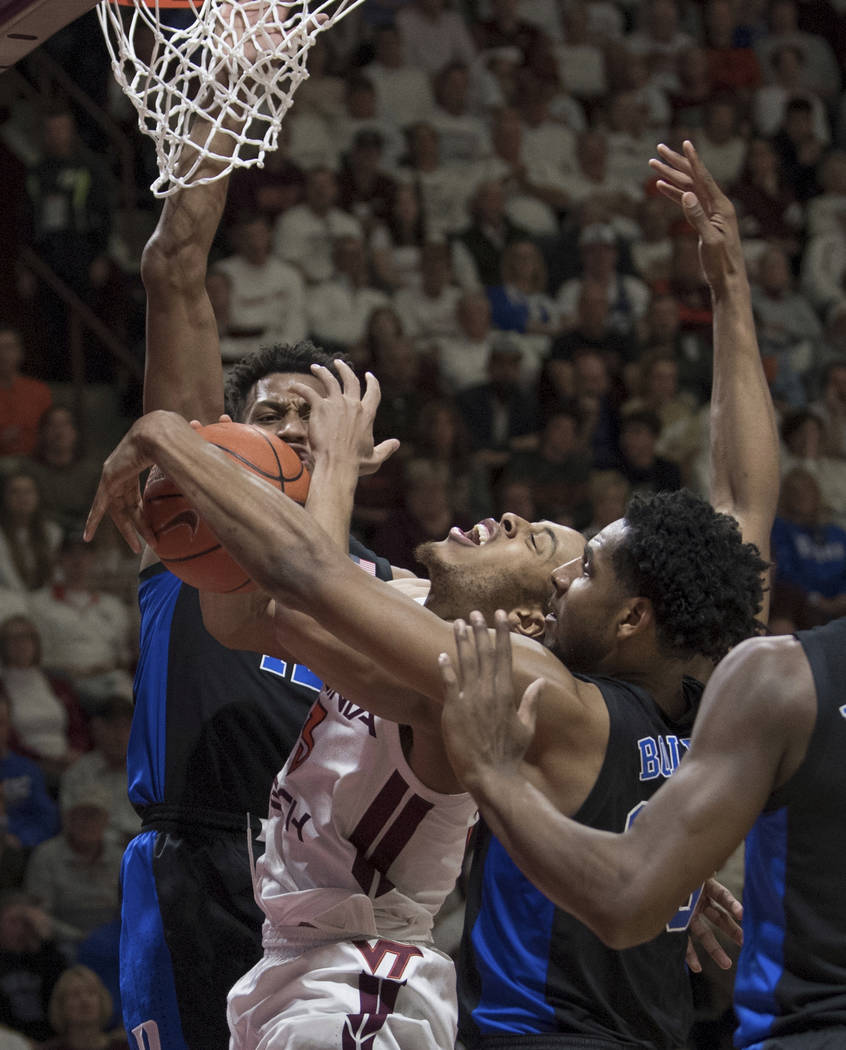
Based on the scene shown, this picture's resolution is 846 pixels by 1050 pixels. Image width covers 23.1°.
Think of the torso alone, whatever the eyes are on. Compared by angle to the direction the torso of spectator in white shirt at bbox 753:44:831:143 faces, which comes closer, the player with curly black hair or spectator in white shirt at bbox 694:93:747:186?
the player with curly black hair

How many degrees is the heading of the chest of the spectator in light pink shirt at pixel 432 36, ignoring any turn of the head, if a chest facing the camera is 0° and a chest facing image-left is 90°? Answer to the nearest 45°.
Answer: approximately 0°

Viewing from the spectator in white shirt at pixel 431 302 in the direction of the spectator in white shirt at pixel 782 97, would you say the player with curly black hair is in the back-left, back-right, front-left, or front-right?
back-right

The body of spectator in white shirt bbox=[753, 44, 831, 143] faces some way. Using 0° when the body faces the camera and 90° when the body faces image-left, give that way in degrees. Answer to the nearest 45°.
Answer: approximately 0°

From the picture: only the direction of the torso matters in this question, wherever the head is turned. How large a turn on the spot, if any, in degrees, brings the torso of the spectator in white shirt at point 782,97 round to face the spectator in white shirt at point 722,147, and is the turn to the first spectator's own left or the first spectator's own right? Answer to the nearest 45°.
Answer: approximately 45° to the first spectator's own right

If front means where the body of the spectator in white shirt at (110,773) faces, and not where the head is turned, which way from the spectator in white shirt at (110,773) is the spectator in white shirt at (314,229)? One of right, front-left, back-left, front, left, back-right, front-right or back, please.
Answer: back-left

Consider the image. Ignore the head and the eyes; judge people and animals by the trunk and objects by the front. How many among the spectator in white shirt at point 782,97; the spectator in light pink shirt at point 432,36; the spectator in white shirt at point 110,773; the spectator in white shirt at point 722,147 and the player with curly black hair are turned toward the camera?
4

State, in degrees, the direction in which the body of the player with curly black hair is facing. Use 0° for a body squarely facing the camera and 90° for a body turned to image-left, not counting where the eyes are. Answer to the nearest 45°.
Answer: approximately 135°

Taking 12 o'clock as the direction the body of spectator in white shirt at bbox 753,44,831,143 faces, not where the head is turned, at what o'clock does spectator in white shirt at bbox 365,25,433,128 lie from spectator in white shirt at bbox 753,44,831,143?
spectator in white shirt at bbox 365,25,433,128 is roughly at 2 o'clock from spectator in white shirt at bbox 753,44,831,143.

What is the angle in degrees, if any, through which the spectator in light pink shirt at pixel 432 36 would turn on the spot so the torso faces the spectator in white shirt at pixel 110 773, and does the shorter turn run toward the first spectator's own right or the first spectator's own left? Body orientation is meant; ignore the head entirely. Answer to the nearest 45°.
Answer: approximately 45° to the first spectator's own right
